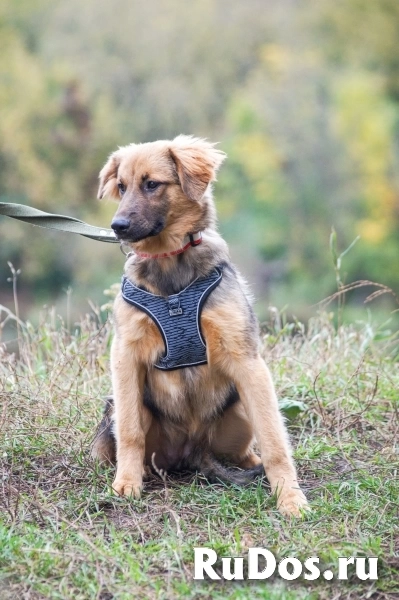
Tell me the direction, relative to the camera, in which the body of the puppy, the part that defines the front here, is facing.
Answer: toward the camera

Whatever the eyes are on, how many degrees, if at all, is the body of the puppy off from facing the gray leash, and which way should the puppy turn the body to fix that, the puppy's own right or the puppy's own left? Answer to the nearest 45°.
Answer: approximately 135° to the puppy's own right
